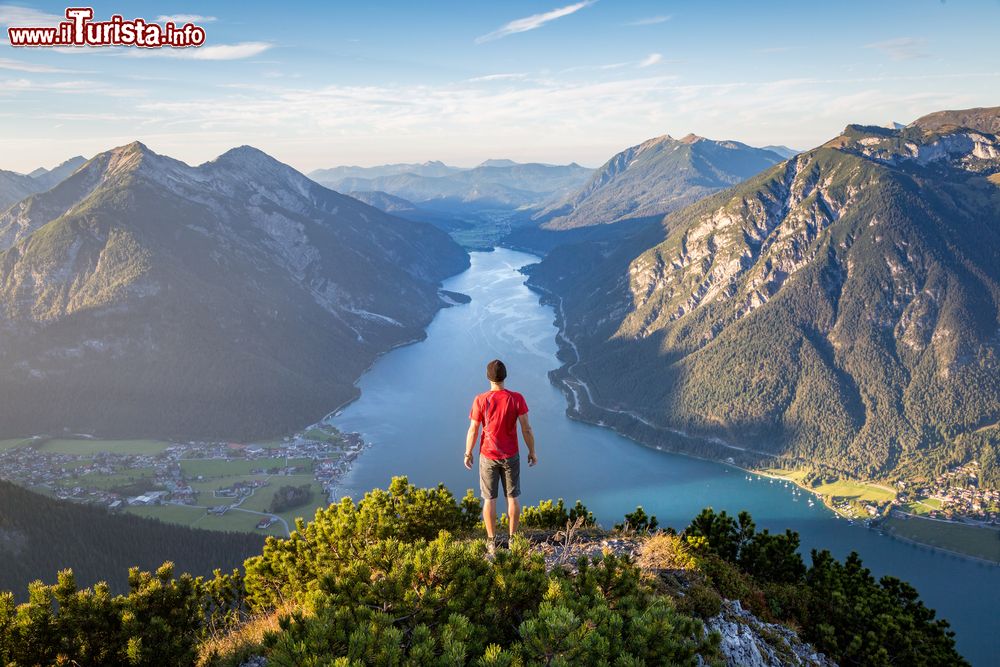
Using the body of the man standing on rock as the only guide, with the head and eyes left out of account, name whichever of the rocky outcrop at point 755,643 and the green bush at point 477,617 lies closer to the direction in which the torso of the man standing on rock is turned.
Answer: the rocky outcrop

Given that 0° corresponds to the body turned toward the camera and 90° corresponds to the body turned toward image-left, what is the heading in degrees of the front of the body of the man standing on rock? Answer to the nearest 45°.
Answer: approximately 180°

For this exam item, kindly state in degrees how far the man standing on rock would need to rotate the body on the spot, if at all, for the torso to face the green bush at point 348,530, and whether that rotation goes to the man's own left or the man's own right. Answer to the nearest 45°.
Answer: approximately 45° to the man's own left

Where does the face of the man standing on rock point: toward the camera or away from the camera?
away from the camera

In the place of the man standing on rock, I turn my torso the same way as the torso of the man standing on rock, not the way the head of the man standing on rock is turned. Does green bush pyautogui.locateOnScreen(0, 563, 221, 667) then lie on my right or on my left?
on my left

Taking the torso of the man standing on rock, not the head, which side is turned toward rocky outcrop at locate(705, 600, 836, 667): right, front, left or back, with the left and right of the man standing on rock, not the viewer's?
right

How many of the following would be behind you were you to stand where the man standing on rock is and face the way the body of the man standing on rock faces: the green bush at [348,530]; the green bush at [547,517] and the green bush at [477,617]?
1

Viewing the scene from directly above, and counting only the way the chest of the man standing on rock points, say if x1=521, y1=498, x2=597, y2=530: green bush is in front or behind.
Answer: in front
